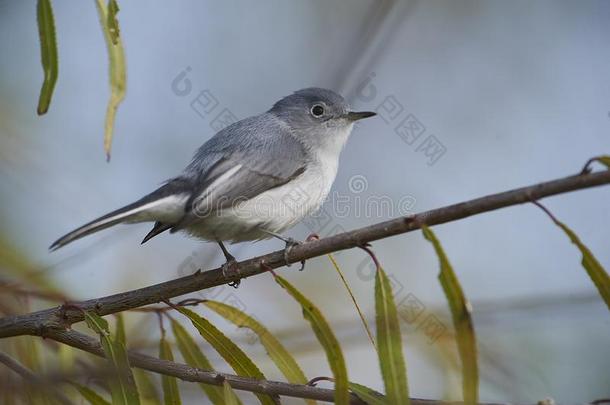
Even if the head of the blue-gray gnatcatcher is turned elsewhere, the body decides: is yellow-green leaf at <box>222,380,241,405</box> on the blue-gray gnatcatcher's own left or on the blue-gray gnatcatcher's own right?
on the blue-gray gnatcatcher's own right

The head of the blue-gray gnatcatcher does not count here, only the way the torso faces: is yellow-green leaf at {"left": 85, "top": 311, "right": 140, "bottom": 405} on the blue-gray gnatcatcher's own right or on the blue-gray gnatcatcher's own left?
on the blue-gray gnatcatcher's own right

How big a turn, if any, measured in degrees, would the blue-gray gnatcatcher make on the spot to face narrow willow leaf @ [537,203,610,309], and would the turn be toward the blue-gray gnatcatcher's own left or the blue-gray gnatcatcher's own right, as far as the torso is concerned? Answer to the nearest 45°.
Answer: approximately 45° to the blue-gray gnatcatcher's own right

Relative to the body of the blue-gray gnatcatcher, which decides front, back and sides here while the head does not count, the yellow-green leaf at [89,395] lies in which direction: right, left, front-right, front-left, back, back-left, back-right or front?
back-right

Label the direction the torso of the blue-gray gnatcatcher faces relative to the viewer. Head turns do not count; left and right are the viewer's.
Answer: facing to the right of the viewer
